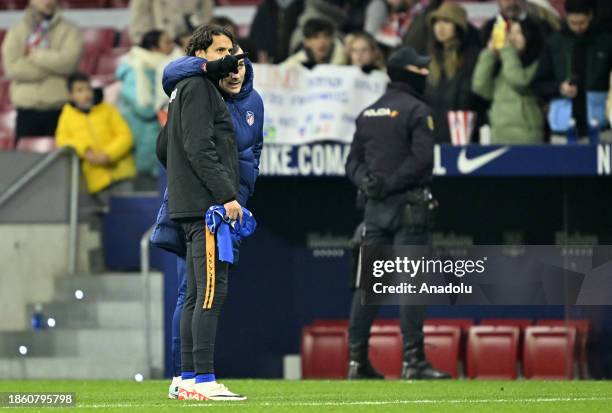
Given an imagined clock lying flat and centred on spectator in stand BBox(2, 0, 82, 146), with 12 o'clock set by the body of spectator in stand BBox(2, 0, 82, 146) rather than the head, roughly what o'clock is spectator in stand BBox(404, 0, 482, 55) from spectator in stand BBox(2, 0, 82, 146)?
spectator in stand BBox(404, 0, 482, 55) is roughly at 10 o'clock from spectator in stand BBox(2, 0, 82, 146).

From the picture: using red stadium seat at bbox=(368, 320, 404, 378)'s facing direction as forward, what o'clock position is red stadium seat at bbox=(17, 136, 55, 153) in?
red stadium seat at bbox=(17, 136, 55, 153) is roughly at 4 o'clock from red stadium seat at bbox=(368, 320, 404, 378).

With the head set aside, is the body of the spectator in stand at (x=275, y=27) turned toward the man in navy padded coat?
yes

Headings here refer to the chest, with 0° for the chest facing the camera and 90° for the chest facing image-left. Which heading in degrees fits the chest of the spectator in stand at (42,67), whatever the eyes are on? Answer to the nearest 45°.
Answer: approximately 0°

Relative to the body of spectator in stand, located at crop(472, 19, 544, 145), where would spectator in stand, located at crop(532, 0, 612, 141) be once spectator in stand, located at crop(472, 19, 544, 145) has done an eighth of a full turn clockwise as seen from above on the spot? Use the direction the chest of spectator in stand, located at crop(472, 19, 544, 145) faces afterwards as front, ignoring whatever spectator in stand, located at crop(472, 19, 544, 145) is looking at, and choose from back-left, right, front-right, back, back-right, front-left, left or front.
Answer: back

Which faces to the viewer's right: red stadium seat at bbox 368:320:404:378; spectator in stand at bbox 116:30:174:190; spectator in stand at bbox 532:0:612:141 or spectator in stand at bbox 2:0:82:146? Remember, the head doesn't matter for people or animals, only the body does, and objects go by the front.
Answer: spectator in stand at bbox 116:30:174:190

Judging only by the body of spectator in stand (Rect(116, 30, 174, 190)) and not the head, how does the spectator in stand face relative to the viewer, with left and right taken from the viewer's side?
facing to the right of the viewer

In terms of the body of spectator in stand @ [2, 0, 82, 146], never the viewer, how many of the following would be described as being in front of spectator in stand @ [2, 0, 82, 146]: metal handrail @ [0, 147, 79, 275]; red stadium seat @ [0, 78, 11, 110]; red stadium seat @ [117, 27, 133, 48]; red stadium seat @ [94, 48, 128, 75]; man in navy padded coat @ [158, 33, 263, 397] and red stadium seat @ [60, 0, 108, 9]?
2
